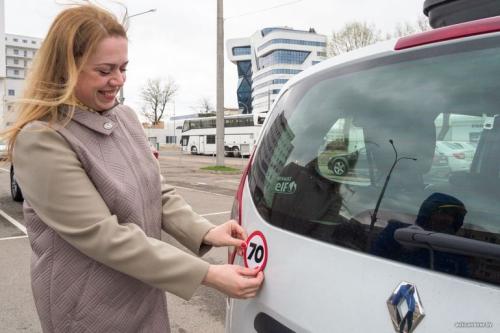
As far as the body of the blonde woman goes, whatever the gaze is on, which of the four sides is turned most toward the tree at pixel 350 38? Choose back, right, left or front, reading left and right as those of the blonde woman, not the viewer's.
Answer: left

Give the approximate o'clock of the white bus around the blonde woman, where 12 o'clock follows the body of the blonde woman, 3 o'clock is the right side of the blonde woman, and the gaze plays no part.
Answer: The white bus is roughly at 8 o'clock from the blonde woman.

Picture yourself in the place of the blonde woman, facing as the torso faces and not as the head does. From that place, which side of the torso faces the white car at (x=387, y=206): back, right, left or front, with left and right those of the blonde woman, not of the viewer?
front

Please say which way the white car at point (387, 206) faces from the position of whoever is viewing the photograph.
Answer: facing away from the viewer and to the right of the viewer

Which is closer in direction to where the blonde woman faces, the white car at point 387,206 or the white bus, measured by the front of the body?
the white car

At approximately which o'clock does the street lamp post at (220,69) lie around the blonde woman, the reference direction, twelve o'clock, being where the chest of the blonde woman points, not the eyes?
The street lamp post is roughly at 8 o'clock from the blonde woman.

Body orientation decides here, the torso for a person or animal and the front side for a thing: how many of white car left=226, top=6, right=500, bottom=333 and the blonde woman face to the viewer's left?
0

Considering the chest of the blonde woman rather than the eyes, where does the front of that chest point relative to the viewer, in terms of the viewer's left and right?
facing the viewer and to the right of the viewer

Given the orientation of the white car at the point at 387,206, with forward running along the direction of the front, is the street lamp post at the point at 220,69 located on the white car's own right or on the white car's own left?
on the white car's own left

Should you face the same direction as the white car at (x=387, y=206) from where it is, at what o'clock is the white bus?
The white bus is roughly at 10 o'clock from the white car.

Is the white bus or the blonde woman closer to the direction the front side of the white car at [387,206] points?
the white bus

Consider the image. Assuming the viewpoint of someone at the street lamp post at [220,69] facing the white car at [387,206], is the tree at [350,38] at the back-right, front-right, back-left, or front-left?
back-left
